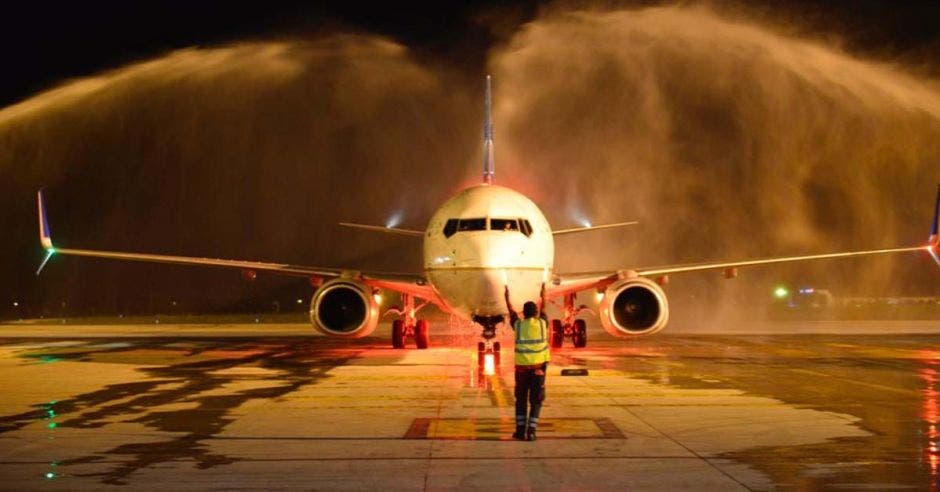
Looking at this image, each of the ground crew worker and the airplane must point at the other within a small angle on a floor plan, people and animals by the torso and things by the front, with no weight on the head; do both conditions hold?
yes

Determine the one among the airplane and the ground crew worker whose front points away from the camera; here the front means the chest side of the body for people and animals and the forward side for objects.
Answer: the ground crew worker

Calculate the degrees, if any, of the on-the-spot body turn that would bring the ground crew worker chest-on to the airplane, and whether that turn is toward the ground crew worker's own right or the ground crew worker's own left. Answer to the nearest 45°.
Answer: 0° — they already face it

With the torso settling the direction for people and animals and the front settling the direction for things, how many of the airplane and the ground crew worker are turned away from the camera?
1

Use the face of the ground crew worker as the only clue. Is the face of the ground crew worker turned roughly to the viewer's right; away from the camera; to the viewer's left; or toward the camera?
away from the camera

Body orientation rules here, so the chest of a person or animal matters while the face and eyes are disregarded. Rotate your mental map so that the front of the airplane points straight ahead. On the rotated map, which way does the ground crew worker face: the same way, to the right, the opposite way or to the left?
the opposite way

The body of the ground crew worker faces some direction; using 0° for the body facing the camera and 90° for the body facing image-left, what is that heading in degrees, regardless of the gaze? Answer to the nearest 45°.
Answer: approximately 180°

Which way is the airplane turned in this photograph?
toward the camera

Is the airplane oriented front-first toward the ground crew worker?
yes
